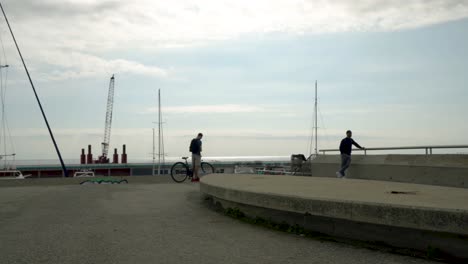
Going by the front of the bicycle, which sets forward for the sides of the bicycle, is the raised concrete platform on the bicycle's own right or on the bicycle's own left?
on the bicycle's own right

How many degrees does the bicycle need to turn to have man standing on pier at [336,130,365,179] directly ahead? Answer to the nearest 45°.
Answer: approximately 45° to its right

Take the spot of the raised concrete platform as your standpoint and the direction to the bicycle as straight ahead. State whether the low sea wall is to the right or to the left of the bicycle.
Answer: right

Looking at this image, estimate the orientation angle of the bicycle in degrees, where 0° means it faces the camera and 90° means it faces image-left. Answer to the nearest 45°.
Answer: approximately 270°
